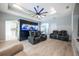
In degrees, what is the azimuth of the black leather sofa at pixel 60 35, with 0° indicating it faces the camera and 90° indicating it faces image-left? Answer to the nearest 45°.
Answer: approximately 45°

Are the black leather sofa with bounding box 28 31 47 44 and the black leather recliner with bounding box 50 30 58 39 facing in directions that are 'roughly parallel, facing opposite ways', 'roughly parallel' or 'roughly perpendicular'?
roughly perpendicular

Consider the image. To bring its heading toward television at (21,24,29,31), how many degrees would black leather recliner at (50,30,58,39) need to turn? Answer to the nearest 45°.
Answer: approximately 45° to its right

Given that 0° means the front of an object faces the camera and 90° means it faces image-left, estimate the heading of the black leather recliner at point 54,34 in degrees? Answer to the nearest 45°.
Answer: approximately 45°
